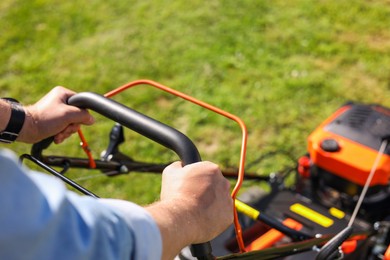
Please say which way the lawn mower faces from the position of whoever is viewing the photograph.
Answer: facing away from the viewer and to the right of the viewer
